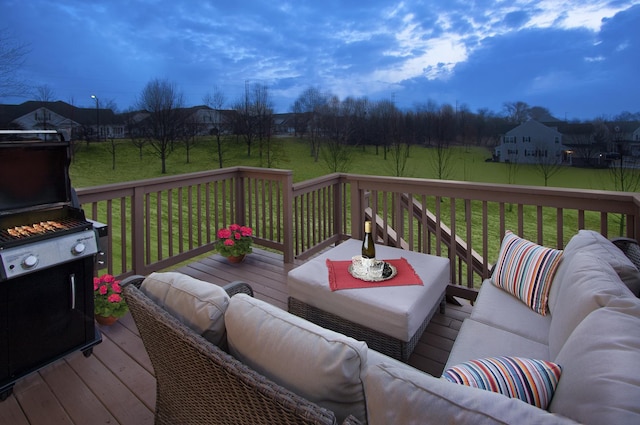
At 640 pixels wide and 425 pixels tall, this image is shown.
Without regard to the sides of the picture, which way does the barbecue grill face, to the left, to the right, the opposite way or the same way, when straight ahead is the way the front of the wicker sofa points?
to the right

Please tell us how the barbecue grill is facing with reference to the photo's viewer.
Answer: facing the viewer and to the right of the viewer

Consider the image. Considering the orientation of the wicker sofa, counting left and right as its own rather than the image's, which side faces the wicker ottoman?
front

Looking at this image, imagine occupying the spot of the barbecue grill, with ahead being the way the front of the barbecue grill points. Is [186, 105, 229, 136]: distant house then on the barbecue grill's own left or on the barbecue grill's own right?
on the barbecue grill's own left

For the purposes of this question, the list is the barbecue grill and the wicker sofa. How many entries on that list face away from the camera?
1

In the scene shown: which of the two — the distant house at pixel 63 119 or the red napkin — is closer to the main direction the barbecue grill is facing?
the red napkin

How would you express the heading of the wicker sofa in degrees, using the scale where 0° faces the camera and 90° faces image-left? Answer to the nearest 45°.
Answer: approximately 180°

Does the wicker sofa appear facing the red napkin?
yes

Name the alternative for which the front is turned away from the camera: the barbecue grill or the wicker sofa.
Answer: the wicker sofa
